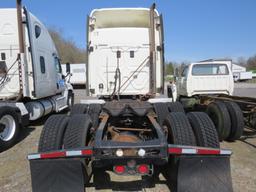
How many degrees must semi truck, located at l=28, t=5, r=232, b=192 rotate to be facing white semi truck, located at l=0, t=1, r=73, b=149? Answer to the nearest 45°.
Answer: approximately 45° to its left

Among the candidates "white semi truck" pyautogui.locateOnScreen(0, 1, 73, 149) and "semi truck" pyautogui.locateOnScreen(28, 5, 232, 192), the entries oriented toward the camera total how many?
0

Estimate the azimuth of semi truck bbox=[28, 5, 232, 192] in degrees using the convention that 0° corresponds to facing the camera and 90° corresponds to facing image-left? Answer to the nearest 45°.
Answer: approximately 180°

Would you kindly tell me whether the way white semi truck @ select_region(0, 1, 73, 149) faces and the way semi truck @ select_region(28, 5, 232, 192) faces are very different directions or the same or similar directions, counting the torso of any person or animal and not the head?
same or similar directions

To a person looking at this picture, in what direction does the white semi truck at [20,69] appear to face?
facing away from the viewer and to the right of the viewer

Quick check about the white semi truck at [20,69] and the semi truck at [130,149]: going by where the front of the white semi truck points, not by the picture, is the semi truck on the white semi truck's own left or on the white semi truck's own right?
on the white semi truck's own right
